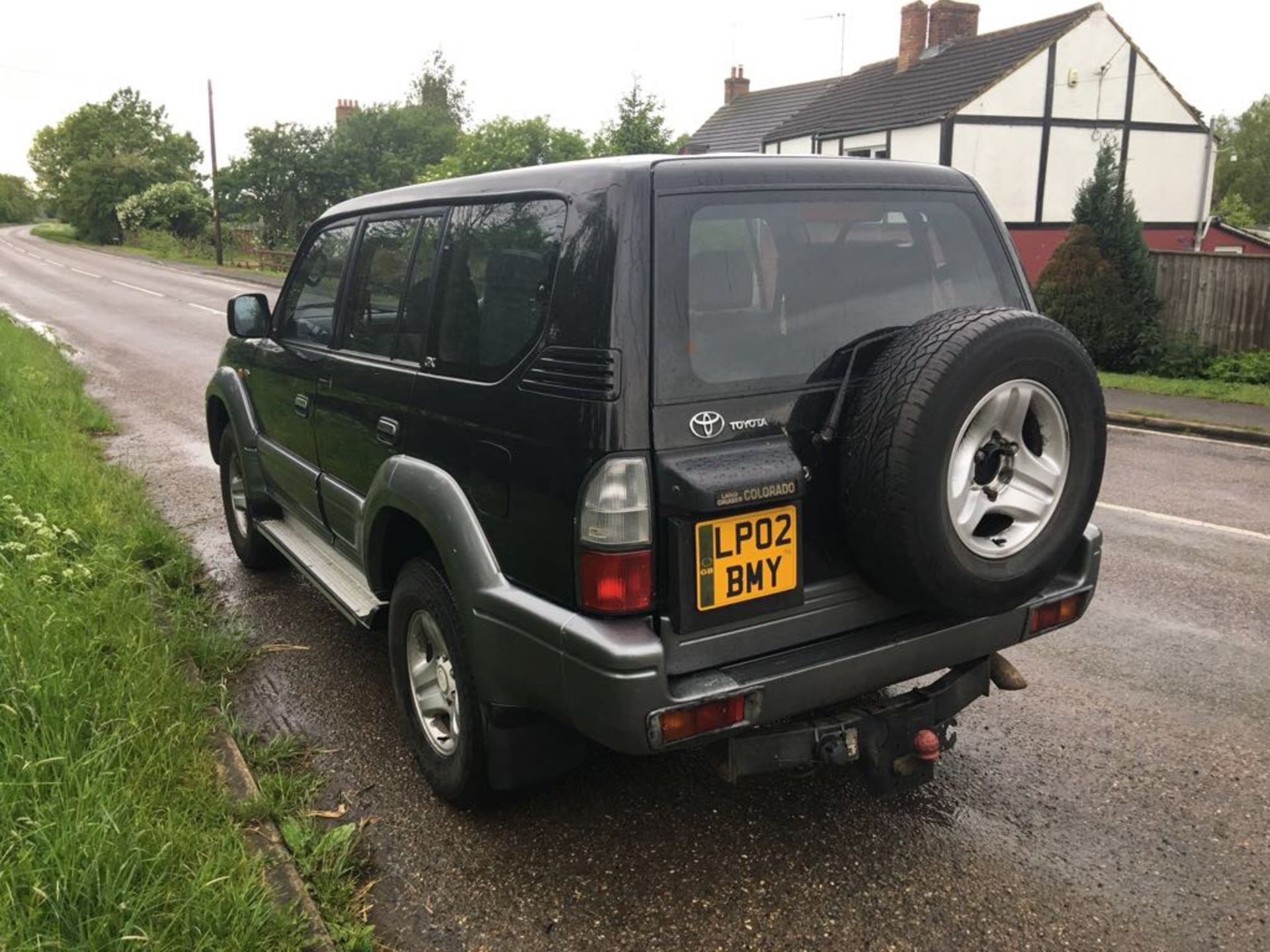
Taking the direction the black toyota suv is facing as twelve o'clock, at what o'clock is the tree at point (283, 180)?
The tree is roughly at 1 o'clock from the black toyota suv.

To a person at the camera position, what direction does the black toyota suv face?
facing away from the viewer and to the left of the viewer

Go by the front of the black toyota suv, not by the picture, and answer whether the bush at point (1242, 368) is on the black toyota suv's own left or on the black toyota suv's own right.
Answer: on the black toyota suv's own right
